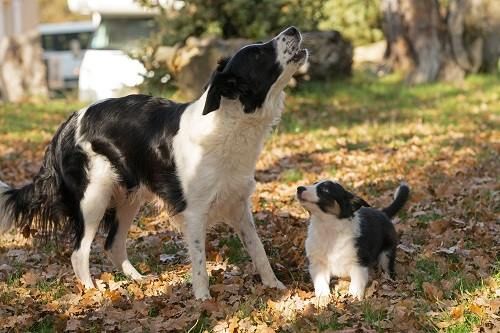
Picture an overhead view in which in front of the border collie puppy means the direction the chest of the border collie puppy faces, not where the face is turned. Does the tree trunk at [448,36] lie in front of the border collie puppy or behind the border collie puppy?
behind

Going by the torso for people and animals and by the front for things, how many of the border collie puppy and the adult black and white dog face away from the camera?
0

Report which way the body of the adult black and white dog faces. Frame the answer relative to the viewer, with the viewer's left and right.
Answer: facing the viewer and to the right of the viewer

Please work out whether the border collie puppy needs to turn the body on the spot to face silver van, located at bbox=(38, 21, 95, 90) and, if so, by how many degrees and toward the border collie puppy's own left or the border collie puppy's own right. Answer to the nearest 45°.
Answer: approximately 90° to the border collie puppy's own right

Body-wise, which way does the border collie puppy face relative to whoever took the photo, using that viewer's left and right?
facing the viewer and to the left of the viewer

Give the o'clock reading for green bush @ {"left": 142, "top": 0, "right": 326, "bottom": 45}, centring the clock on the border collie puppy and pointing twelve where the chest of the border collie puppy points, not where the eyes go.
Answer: The green bush is roughly at 4 o'clock from the border collie puppy.

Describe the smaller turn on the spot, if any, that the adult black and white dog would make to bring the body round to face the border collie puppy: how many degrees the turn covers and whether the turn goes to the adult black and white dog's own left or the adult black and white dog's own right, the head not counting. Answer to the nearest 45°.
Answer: approximately 45° to the adult black and white dog's own left

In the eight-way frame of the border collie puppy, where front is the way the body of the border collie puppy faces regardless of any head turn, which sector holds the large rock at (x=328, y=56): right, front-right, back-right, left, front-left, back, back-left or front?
back-right

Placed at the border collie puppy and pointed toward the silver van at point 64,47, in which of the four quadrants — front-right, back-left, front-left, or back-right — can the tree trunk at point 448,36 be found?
front-right

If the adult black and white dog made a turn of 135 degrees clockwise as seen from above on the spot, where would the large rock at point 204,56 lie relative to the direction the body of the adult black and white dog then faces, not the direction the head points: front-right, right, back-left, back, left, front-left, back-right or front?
right
